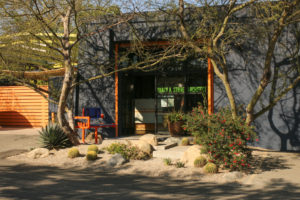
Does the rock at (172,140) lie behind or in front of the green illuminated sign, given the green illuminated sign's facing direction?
in front

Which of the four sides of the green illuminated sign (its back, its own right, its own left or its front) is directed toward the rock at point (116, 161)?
front

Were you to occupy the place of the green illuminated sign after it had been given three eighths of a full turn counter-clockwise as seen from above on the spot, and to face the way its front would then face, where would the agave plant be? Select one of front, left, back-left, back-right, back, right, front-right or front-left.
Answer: back

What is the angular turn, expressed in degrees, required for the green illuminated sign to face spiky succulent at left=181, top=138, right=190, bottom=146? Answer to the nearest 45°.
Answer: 0° — it already faces it

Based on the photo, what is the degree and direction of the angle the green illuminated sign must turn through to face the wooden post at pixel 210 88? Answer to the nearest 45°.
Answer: approximately 45° to its left

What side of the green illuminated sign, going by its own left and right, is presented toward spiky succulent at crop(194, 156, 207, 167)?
front

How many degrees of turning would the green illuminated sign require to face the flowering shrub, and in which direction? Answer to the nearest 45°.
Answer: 0° — it already faces it

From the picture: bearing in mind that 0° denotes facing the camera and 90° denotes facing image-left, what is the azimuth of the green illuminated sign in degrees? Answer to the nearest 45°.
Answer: approximately 0°

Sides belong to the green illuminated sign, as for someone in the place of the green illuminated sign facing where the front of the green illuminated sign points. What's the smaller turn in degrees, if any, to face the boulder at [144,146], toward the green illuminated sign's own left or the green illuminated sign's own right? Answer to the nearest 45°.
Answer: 0° — it already faces it

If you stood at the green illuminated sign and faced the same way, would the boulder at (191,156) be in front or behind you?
in front

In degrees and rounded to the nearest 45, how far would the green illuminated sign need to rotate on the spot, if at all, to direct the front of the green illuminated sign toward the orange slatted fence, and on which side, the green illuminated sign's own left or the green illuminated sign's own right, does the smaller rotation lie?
approximately 135° to the green illuminated sign's own right
